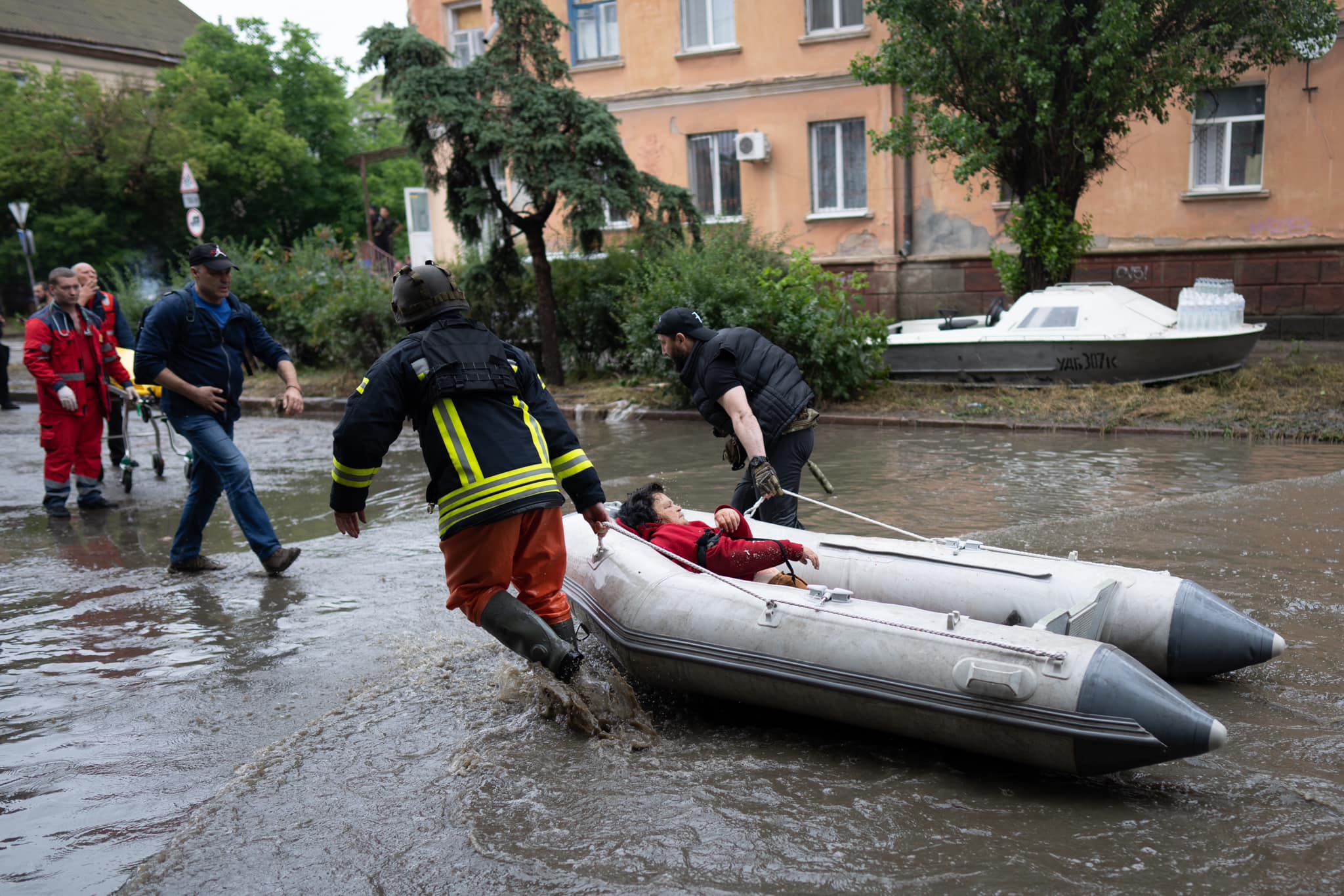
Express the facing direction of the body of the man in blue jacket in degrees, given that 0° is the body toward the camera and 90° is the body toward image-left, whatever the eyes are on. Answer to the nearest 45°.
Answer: approximately 315°

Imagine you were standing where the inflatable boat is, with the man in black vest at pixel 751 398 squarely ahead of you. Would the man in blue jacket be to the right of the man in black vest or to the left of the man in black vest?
left

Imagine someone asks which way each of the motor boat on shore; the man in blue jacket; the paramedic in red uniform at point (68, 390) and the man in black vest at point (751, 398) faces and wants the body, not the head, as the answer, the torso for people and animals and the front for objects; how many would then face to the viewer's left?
1

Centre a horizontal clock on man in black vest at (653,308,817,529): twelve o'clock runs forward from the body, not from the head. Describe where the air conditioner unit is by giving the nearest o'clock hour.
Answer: The air conditioner unit is roughly at 3 o'clock from the man in black vest.

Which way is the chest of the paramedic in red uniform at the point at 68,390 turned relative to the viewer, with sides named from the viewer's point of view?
facing the viewer and to the right of the viewer

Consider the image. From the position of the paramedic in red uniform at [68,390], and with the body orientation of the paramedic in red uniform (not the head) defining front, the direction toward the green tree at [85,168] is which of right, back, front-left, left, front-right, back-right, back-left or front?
back-left

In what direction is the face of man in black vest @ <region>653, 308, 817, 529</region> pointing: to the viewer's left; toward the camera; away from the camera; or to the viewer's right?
to the viewer's left

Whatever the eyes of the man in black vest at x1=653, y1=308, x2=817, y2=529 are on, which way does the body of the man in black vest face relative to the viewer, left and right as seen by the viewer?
facing to the left of the viewer

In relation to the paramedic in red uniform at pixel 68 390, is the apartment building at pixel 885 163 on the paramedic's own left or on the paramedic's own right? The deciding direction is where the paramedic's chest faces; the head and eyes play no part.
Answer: on the paramedic's own left

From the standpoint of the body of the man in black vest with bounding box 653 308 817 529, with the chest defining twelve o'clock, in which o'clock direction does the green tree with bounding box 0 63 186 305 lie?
The green tree is roughly at 2 o'clock from the man in black vest.

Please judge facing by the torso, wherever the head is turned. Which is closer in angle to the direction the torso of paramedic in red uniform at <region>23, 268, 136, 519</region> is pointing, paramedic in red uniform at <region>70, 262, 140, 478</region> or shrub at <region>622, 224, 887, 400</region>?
the shrub

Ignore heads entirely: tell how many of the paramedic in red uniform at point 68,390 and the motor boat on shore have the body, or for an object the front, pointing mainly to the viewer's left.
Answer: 0
